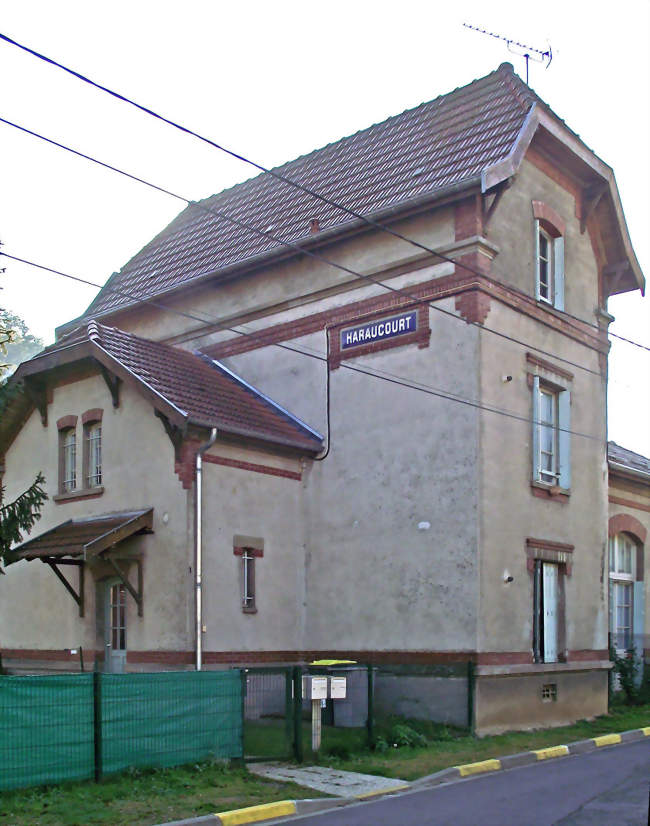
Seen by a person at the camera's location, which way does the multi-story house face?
facing the viewer and to the left of the viewer

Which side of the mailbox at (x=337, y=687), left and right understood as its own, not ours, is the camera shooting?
front

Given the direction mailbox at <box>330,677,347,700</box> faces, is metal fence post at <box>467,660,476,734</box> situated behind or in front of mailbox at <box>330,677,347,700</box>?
behind

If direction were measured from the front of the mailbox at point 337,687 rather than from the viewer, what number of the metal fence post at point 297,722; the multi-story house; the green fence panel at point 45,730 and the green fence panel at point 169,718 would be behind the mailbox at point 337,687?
1

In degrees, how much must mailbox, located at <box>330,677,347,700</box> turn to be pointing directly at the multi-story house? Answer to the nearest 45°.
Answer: approximately 180°

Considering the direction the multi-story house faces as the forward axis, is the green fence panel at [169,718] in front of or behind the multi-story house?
in front

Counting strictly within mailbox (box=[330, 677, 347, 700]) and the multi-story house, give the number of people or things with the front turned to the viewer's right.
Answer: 0

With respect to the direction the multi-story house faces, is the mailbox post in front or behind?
in front

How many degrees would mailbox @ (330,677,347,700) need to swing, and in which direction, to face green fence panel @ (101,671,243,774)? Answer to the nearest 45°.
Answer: approximately 45° to its right

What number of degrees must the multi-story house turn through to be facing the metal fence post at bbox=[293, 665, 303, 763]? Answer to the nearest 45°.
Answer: approximately 45° to its left
